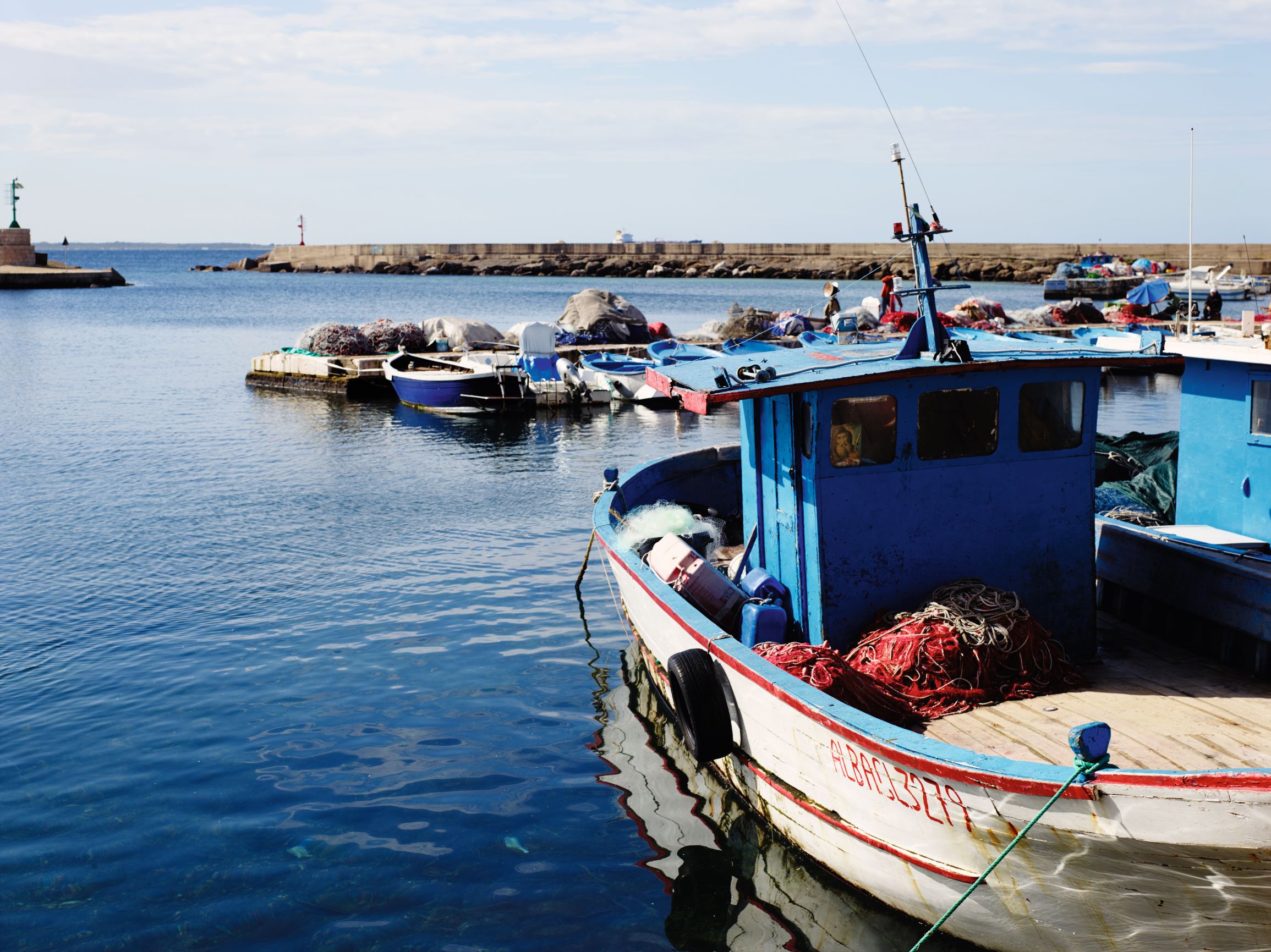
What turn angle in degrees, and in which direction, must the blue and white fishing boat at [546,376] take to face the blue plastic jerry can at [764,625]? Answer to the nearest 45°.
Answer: approximately 135° to its left

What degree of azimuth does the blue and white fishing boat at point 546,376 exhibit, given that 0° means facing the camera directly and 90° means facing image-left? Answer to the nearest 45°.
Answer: approximately 135°
